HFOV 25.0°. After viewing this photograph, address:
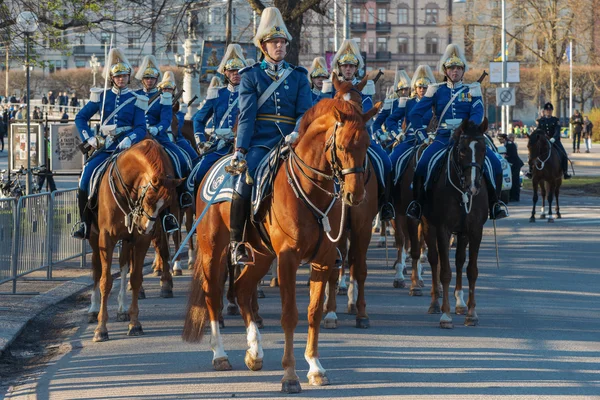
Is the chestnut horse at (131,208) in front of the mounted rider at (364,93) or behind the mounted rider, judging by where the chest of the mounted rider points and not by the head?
in front

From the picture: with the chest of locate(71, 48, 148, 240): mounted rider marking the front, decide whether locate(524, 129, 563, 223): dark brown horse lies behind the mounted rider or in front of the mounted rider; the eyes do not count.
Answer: behind

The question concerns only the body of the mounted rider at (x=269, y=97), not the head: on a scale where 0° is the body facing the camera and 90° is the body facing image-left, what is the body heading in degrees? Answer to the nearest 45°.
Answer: approximately 315°

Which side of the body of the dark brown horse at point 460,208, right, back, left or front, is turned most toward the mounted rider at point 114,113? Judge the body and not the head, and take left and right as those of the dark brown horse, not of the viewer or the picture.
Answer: right

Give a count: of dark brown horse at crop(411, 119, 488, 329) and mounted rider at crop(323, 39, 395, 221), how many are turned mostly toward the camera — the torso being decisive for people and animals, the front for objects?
2

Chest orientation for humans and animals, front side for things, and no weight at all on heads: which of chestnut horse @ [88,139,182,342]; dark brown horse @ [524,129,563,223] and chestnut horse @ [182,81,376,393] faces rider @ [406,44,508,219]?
the dark brown horse

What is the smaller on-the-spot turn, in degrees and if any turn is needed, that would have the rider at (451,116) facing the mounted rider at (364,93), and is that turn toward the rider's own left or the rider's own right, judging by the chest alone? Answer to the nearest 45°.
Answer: approximately 135° to the rider's own right

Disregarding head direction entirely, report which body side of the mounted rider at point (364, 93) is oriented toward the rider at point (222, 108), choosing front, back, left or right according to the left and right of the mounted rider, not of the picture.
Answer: right

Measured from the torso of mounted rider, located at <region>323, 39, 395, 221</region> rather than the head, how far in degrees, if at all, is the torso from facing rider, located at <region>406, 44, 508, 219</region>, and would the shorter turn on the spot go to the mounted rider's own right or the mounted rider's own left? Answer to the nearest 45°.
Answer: approximately 45° to the mounted rider's own left

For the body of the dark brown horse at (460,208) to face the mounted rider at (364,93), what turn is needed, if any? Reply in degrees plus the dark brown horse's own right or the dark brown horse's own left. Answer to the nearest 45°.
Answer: approximately 135° to the dark brown horse's own right

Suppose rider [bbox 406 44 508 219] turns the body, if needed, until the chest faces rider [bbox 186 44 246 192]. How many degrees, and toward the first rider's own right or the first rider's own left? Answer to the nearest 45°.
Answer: approximately 90° to the first rider's own right

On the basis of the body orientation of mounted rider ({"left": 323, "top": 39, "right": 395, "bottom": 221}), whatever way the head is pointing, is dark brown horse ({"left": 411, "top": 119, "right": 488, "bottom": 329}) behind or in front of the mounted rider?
in front
